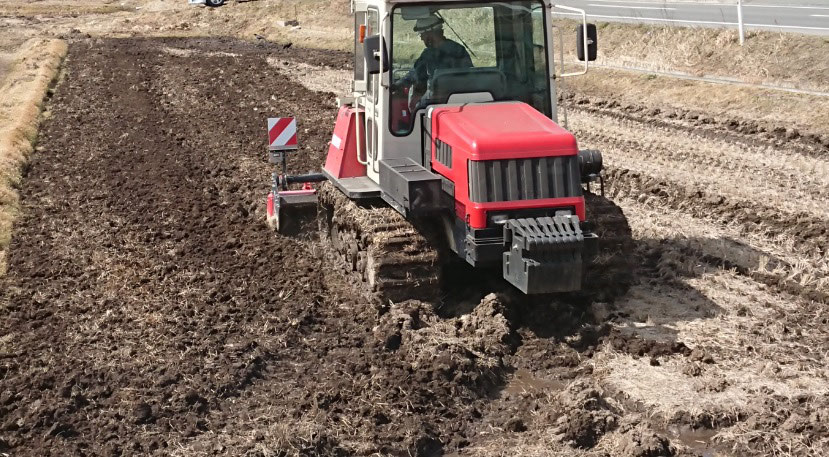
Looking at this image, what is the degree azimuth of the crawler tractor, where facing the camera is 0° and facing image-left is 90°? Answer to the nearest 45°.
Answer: approximately 315°
